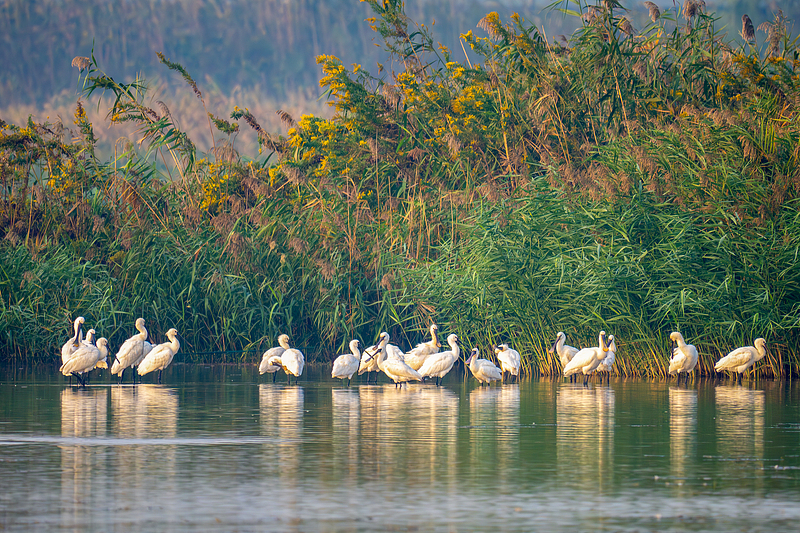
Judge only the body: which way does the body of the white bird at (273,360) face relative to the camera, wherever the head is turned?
to the viewer's right

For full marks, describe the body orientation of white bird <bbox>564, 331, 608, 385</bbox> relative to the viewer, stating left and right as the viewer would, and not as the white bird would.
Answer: facing to the right of the viewer

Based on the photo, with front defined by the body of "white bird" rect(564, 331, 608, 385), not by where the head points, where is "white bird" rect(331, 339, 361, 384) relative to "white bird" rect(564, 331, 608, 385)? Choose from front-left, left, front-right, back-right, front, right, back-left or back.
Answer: back

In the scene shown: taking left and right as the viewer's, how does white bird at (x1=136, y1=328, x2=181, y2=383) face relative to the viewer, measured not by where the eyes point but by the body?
facing to the right of the viewer

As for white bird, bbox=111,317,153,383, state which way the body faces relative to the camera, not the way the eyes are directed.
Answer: to the viewer's right

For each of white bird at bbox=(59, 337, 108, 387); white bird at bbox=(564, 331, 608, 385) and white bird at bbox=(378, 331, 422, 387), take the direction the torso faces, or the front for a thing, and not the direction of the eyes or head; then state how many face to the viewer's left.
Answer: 1

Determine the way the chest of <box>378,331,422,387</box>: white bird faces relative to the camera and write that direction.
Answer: to the viewer's left

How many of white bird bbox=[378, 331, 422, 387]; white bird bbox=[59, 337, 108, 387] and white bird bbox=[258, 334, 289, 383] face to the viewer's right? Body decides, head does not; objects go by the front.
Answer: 2

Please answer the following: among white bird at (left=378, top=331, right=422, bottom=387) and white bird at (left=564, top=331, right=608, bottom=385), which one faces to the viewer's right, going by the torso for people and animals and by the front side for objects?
white bird at (left=564, top=331, right=608, bottom=385)

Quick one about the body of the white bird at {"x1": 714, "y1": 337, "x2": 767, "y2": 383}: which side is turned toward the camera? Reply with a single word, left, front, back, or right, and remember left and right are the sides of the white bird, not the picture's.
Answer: right

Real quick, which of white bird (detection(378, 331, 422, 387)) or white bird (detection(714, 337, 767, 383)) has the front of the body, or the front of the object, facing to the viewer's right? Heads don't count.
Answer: white bird (detection(714, 337, 767, 383))

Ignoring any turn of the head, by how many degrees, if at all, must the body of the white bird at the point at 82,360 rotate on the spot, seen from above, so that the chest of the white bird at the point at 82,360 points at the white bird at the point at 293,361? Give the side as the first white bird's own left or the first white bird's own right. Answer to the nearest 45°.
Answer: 0° — it already faces it

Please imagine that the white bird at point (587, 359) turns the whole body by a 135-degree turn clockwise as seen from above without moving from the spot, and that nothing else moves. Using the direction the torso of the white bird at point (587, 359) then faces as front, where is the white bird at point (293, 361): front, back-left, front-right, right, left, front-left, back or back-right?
front-right
